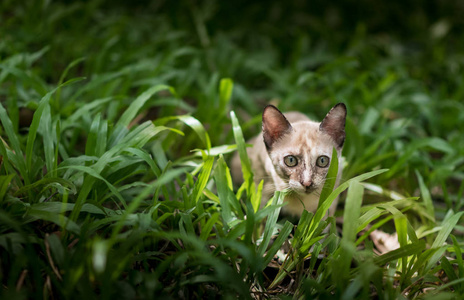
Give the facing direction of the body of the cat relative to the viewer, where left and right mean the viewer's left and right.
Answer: facing the viewer
